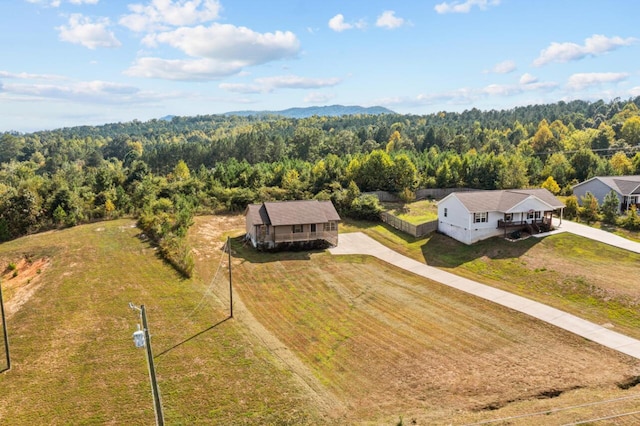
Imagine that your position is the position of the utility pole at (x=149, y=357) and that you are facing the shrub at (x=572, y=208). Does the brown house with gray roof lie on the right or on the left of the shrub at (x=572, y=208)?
left

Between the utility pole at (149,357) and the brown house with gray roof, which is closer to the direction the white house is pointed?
the utility pole

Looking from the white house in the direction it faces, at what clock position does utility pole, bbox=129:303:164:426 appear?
The utility pole is roughly at 2 o'clock from the white house.

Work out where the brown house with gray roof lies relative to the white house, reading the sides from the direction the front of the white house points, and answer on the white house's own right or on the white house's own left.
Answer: on the white house's own right

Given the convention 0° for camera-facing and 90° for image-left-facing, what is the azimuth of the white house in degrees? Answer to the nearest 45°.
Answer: approximately 315°

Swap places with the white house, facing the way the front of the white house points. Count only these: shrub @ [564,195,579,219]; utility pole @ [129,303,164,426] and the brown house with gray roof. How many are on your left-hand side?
1

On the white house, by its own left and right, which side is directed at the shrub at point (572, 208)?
left
